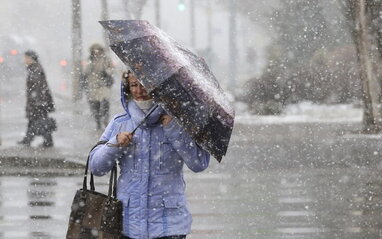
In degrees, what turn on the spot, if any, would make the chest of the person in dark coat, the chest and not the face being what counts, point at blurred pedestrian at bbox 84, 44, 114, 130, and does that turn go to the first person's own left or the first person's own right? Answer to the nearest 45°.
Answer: approximately 135° to the first person's own right

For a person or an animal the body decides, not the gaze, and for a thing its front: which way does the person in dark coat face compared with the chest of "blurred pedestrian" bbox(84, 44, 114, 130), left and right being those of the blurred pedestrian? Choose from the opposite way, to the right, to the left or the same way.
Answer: to the right

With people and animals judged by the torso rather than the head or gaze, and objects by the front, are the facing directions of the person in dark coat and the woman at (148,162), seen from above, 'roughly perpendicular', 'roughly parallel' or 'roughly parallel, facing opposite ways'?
roughly perpendicular

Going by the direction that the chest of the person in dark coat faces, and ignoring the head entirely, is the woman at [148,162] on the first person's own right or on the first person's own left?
on the first person's own left

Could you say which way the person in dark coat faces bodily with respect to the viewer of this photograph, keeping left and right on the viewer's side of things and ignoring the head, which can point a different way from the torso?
facing to the left of the viewer

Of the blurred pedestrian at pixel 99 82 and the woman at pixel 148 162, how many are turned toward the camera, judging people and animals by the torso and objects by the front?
2

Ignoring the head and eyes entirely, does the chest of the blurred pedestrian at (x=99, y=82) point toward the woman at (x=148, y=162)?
yes

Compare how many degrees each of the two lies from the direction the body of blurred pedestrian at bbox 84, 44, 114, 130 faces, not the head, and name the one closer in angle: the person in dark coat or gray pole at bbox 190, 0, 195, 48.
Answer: the person in dark coat

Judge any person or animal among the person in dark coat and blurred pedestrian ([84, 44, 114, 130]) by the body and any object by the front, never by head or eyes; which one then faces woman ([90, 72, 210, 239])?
the blurred pedestrian
